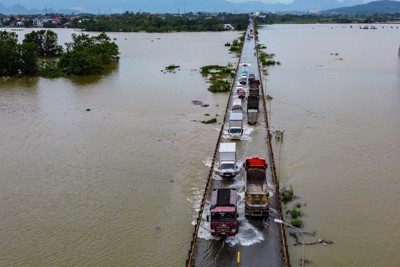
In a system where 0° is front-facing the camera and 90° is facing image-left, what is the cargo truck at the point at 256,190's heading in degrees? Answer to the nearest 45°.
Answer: approximately 180°

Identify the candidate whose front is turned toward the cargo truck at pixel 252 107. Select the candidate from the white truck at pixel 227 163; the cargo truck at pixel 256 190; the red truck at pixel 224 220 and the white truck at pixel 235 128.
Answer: the cargo truck at pixel 256 190

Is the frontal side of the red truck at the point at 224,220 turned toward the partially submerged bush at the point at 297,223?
no

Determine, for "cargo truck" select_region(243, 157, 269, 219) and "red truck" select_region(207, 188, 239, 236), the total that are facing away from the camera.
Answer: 1

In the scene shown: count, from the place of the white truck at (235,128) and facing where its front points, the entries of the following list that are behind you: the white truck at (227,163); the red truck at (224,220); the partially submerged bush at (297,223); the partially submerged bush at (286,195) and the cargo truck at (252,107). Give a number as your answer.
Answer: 1

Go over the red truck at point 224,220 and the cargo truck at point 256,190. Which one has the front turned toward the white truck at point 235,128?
the cargo truck

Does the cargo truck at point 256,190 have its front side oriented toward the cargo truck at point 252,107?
yes

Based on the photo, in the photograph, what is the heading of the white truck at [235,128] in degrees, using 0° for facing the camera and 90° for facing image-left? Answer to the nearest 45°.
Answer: approximately 0°

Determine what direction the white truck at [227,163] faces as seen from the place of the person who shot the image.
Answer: facing the viewer

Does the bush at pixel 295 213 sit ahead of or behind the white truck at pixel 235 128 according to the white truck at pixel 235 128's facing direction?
ahead

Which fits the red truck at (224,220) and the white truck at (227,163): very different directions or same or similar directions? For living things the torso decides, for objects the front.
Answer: same or similar directions

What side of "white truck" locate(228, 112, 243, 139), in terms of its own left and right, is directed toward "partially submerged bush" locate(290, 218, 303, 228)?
front

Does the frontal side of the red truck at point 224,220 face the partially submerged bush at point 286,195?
no

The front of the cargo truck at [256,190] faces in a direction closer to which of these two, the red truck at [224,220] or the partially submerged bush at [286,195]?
the partially submerged bush

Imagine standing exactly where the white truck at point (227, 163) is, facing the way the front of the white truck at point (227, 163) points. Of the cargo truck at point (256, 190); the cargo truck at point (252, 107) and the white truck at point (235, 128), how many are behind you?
2

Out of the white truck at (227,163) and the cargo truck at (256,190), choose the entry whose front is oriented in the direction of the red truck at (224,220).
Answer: the white truck

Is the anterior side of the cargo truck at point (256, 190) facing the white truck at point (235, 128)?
yes

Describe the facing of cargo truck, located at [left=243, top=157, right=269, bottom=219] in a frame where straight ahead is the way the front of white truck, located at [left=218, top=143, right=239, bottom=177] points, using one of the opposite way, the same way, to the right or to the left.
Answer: the opposite way
